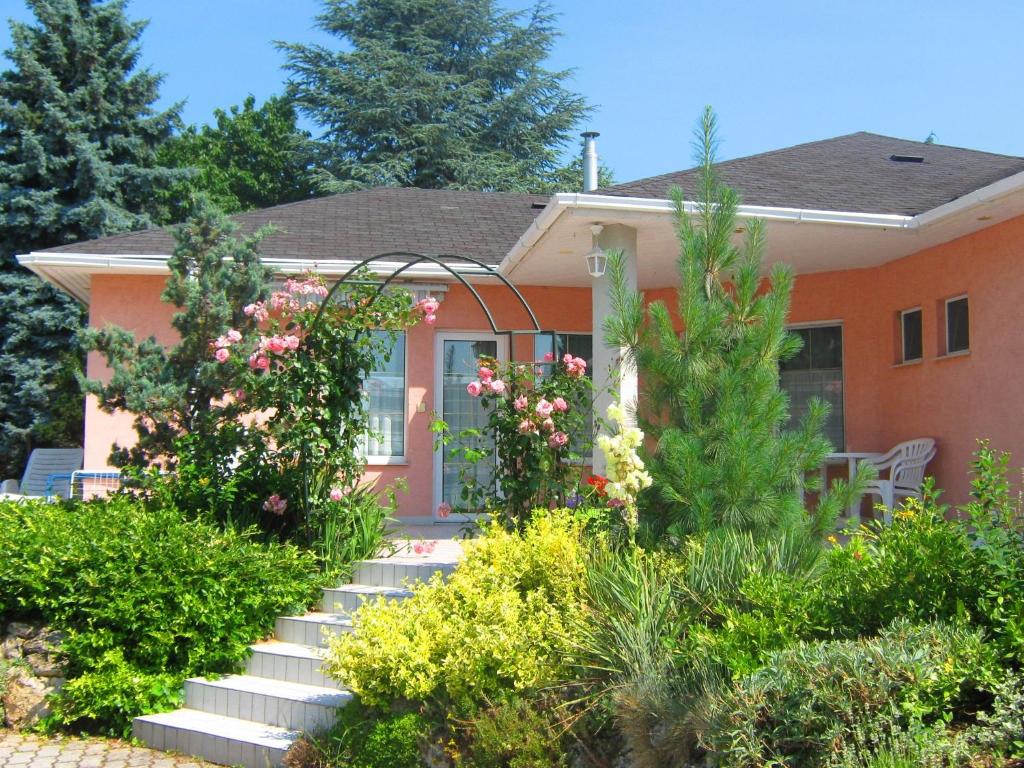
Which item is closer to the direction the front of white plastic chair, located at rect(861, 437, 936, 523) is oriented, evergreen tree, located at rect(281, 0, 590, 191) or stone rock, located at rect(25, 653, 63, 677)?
the stone rock

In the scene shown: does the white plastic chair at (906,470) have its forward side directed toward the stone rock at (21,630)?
yes

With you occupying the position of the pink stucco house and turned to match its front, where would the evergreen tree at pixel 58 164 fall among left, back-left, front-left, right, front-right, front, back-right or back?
back-right

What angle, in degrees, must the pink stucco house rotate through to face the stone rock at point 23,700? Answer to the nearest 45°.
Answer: approximately 45° to its right

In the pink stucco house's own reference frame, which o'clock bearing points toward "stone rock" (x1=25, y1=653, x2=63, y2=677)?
The stone rock is roughly at 2 o'clock from the pink stucco house.

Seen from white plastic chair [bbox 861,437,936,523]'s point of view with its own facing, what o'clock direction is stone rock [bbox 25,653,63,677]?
The stone rock is roughly at 12 o'clock from the white plastic chair.

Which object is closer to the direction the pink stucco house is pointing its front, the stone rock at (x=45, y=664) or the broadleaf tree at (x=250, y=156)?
the stone rock

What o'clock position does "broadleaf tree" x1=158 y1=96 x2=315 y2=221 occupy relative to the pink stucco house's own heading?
The broadleaf tree is roughly at 5 o'clock from the pink stucco house.

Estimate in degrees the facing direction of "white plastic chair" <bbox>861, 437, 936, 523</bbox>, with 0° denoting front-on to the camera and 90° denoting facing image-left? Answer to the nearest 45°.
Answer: approximately 45°

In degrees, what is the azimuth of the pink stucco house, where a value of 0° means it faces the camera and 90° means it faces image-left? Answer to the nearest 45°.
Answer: approximately 0°
